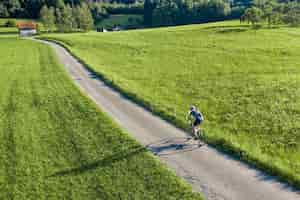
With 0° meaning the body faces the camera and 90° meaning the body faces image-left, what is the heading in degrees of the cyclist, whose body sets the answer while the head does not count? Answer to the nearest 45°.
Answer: approximately 135°
